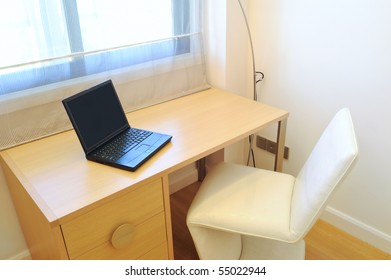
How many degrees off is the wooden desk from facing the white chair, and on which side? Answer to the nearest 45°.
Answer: approximately 45° to its left

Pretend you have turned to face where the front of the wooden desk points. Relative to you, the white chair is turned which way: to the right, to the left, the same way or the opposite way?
the opposite way

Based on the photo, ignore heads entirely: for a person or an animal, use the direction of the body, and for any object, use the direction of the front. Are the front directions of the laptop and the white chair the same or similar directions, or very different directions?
very different directions

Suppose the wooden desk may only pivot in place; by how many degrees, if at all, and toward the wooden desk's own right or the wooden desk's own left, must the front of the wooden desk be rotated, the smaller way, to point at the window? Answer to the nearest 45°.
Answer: approximately 135° to the wooden desk's own left

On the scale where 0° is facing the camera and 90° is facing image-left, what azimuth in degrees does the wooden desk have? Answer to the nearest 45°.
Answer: approximately 315°

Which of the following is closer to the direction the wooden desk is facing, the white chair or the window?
the white chair

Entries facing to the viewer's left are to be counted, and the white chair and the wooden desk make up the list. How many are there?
1

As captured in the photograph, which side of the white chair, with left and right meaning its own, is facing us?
left

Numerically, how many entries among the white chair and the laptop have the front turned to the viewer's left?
1

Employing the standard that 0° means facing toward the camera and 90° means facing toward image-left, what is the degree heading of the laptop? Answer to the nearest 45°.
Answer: approximately 315°
